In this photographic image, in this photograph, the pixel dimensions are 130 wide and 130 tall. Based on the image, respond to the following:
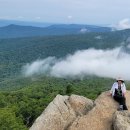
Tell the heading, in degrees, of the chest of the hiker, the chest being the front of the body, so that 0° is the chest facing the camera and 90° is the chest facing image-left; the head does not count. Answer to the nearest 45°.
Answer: approximately 0°

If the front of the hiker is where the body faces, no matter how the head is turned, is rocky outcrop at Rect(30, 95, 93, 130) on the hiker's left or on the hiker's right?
on the hiker's right

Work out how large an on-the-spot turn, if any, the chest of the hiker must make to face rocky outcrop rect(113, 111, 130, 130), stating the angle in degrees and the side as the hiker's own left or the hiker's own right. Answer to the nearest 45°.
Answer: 0° — they already face it

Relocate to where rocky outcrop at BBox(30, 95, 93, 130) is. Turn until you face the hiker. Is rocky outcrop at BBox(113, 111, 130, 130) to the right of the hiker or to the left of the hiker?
right
